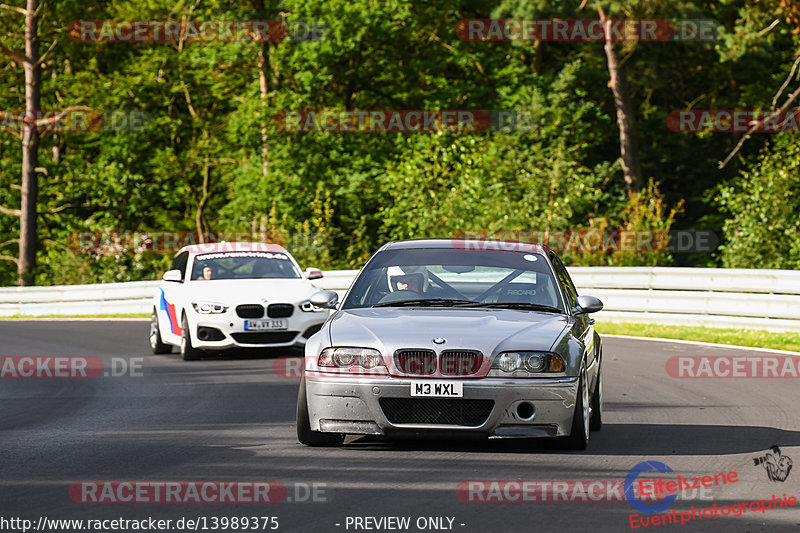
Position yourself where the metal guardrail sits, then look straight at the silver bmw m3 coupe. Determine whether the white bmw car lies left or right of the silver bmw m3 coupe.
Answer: right

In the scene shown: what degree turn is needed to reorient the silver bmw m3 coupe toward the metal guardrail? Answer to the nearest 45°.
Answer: approximately 180°

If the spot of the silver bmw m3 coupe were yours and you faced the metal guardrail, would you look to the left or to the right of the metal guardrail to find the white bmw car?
left

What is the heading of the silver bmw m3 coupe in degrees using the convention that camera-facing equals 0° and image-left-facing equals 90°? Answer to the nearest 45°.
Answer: approximately 0°

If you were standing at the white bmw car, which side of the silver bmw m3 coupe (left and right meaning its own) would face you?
back
